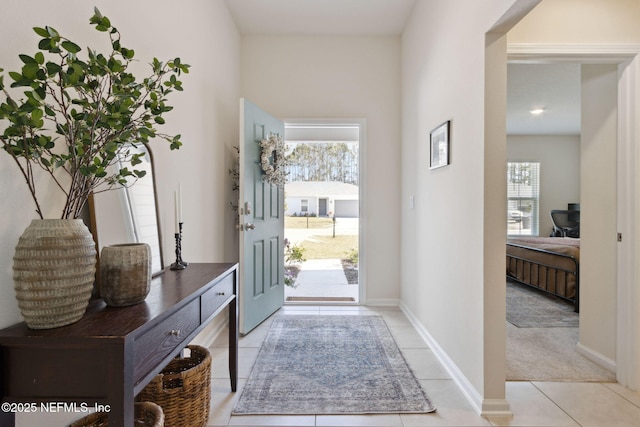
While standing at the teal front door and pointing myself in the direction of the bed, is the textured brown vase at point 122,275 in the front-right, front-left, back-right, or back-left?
back-right

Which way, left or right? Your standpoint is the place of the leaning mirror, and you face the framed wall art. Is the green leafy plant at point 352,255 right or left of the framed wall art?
left

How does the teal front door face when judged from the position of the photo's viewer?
facing the viewer and to the right of the viewer

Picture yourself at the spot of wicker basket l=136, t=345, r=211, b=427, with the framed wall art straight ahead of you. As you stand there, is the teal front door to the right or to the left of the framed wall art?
left

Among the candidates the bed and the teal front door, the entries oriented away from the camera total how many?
0

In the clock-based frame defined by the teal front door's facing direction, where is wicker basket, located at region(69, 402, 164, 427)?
The wicker basket is roughly at 2 o'clock from the teal front door.

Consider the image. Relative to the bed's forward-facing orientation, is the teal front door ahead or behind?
ahead

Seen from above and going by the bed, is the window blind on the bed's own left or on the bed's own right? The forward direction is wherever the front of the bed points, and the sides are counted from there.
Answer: on the bed's own right

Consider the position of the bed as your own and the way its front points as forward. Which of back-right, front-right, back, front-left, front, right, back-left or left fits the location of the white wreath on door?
front

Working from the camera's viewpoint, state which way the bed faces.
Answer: facing the viewer and to the left of the viewer

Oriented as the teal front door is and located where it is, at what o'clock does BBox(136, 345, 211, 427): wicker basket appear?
The wicker basket is roughly at 2 o'clock from the teal front door.

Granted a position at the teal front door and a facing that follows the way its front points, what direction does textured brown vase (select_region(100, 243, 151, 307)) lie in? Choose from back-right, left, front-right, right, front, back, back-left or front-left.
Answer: front-right
